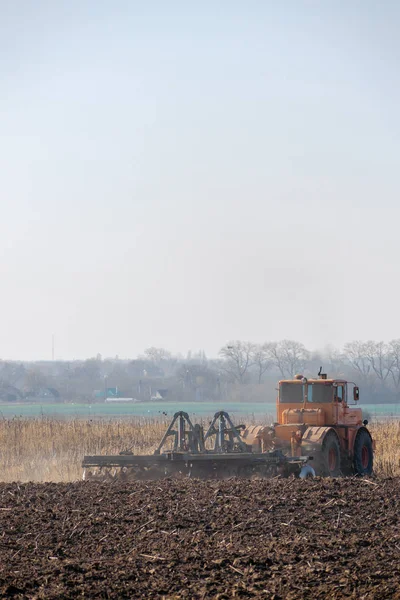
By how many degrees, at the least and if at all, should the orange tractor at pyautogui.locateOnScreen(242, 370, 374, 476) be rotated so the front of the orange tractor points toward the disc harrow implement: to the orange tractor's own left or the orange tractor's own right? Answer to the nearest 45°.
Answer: approximately 180°

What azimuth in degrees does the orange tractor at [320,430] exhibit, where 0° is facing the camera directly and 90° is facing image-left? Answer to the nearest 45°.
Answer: approximately 225°
